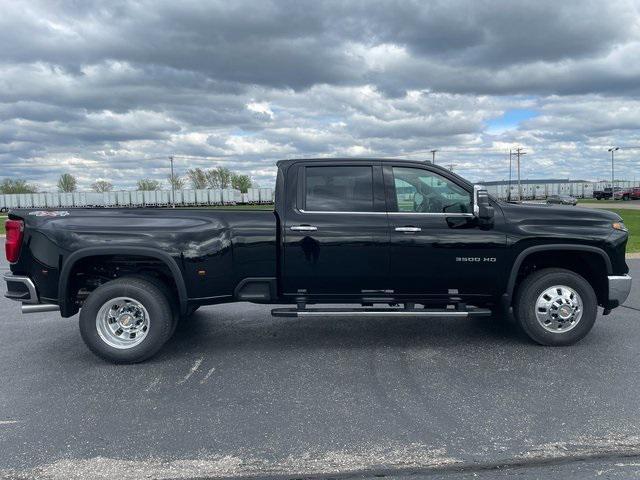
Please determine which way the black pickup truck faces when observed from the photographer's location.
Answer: facing to the right of the viewer
